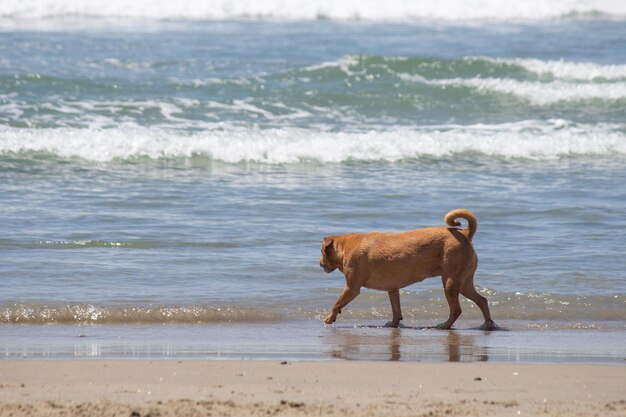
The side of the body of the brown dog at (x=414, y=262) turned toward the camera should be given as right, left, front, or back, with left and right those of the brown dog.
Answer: left
